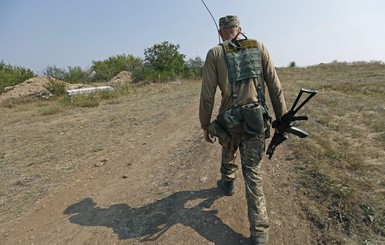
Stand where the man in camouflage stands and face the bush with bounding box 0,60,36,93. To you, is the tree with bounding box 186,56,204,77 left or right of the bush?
right

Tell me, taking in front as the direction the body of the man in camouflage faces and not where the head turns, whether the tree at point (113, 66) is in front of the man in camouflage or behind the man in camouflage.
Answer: in front

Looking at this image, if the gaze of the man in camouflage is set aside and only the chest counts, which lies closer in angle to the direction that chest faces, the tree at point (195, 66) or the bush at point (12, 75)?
the tree

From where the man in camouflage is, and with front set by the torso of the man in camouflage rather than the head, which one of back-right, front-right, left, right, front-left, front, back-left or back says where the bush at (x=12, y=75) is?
front-left

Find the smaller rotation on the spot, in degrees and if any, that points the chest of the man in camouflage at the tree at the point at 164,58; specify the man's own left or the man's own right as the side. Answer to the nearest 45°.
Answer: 0° — they already face it

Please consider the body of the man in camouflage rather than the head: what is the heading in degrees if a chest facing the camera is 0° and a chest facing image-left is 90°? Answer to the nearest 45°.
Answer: approximately 180°

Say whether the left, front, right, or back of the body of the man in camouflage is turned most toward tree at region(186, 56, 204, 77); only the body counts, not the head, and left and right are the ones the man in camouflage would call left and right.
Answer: front
